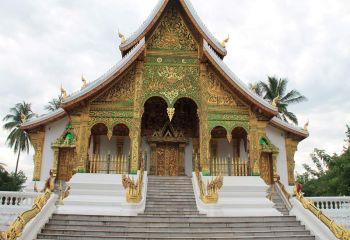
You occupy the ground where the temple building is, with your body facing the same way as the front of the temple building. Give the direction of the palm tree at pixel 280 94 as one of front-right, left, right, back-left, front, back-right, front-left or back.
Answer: back-left

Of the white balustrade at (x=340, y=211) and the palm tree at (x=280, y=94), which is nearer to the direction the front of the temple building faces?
the white balustrade

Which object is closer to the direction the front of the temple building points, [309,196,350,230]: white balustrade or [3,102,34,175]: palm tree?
the white balustrade

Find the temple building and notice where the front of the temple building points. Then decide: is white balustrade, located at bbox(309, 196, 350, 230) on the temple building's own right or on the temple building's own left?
on the temple building's own left

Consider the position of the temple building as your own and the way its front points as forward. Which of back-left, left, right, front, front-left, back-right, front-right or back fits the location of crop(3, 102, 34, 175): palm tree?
back-right

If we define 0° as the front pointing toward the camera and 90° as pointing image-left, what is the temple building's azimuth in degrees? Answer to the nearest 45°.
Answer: approximately 0°
